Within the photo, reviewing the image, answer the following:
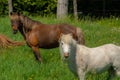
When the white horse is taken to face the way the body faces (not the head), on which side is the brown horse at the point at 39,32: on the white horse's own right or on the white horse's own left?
on the white horse's own right

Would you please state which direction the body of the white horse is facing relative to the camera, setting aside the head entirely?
to the viewer's left

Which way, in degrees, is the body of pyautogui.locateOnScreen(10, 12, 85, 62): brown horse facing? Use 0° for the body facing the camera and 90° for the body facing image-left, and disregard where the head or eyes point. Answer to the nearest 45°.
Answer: approximately 90°

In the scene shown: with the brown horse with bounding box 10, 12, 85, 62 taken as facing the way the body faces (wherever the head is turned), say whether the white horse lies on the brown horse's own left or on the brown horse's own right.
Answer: on the brown horse's own left

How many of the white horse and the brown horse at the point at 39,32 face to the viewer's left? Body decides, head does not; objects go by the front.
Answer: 2
